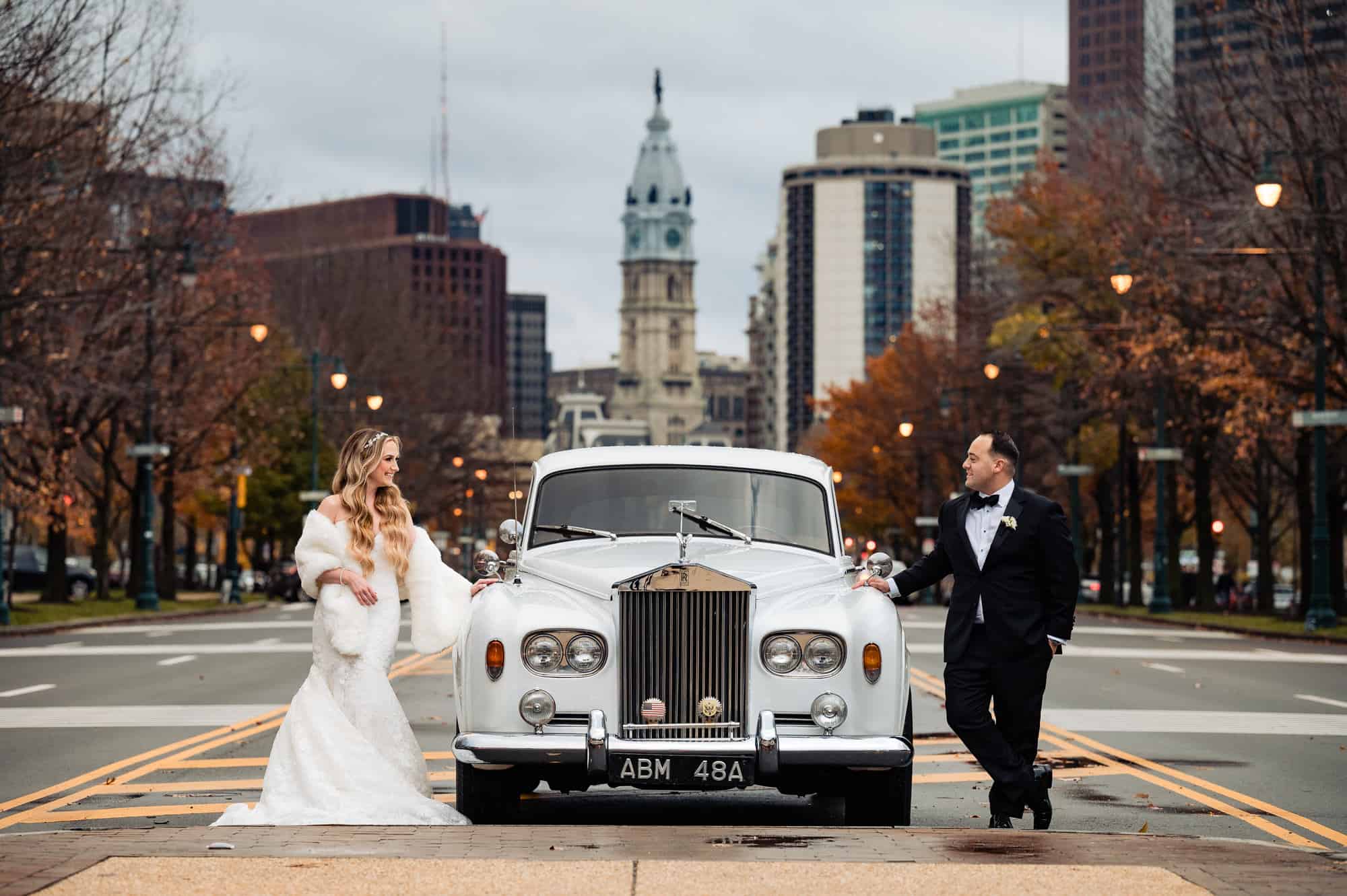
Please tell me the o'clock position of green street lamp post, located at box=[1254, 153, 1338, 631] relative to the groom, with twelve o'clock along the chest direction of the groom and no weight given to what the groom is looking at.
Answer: The green street lamp post is roughly at 5 o'clock from the groom.

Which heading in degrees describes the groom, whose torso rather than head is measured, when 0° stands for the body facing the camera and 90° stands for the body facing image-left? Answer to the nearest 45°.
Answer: approximately 45°

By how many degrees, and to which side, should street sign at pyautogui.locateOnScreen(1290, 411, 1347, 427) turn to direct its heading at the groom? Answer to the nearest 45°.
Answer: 0° — it already faces them

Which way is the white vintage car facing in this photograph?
toward the camera

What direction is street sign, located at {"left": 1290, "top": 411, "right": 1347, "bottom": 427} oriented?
toward the camera

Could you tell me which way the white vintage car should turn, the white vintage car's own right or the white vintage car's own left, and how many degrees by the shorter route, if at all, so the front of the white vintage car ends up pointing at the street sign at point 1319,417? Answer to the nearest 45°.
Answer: approximately 135° to the white vintage car's own left

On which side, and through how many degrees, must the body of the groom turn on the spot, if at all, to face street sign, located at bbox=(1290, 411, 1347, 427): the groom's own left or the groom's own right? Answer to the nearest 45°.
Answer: approximately 135° to the groom's own right

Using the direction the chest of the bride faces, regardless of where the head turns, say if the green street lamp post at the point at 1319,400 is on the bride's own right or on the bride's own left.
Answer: on the bride's own left

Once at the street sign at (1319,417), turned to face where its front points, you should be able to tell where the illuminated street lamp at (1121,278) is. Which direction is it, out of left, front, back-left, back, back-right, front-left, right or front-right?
back-right

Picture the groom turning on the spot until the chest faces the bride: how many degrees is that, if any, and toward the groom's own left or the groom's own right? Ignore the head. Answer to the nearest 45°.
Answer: approximately 45° to the groom's own right

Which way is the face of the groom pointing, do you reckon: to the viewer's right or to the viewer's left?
to the viewer's left

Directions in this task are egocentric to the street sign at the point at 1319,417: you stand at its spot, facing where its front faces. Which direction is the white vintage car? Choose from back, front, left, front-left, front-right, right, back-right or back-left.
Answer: front

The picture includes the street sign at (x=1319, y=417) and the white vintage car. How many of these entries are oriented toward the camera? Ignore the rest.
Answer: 2

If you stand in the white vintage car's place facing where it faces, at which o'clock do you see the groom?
The groom is roughly at 11 o'clock from the white vintage car.

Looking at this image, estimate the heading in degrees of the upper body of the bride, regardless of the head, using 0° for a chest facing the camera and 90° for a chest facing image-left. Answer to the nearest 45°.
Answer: approximately 315°
